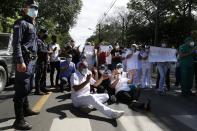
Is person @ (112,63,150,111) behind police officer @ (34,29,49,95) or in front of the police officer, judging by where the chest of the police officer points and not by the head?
in front

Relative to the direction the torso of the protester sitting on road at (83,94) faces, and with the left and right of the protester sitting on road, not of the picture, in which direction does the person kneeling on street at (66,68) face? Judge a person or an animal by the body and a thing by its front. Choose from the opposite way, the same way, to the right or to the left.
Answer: the same way

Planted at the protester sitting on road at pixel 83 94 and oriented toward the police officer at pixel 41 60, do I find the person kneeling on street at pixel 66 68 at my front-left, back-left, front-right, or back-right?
front-right

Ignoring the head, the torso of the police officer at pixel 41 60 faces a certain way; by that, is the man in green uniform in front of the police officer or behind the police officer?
in front

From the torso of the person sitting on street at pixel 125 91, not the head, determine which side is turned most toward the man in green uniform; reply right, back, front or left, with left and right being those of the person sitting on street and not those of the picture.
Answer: left

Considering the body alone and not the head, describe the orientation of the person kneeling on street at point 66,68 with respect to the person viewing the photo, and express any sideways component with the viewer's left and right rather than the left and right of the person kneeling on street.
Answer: facing the viewer and to the right of the viewer

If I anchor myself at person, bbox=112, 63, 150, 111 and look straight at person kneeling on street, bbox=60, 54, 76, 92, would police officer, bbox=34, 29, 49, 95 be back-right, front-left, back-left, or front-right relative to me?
front-left

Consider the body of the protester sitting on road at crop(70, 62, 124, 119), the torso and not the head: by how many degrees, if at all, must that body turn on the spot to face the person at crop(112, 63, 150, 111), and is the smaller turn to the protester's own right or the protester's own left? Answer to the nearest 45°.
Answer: approximately 90° to the protester's own left

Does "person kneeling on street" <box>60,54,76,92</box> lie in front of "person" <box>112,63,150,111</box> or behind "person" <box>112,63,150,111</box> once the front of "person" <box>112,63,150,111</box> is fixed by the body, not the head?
behind

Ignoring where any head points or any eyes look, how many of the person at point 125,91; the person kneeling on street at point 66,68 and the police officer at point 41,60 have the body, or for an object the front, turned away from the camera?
0

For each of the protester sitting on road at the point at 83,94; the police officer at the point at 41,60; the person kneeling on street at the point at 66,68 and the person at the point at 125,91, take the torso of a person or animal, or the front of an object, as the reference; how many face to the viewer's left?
0
